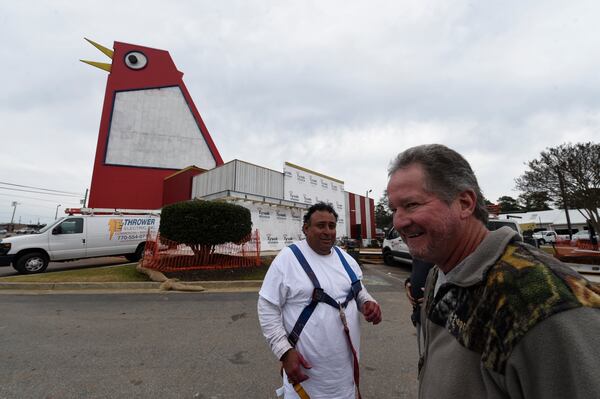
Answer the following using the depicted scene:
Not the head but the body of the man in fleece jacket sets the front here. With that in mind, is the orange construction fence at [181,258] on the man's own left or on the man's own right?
on the man's own right

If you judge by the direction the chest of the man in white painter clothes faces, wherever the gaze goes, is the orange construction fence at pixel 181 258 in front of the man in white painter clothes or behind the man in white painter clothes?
behind

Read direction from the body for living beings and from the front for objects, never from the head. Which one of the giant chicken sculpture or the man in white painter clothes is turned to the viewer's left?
the giant chicken sculpture

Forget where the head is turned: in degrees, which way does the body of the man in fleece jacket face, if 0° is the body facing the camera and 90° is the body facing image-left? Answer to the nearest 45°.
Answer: approximately 45°

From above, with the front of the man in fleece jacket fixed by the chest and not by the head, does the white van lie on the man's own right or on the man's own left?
on the man's own right

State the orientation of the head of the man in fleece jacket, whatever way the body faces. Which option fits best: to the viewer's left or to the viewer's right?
to the viewer's left

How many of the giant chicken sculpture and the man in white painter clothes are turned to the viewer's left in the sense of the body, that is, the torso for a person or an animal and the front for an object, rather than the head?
1

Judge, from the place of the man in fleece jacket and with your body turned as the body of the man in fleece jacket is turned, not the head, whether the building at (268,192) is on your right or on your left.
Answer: on your right

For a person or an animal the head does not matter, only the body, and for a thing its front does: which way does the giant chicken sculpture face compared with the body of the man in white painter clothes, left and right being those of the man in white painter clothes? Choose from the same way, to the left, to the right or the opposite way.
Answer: to the right

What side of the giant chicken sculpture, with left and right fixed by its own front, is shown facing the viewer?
left

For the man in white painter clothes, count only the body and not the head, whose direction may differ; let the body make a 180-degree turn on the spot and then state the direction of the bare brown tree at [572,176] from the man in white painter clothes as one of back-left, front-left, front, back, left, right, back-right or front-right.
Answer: right

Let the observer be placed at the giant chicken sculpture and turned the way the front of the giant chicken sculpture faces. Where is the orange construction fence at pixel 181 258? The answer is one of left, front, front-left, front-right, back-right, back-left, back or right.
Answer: left

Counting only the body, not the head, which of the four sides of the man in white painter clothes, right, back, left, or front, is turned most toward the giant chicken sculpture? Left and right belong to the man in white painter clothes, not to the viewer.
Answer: back

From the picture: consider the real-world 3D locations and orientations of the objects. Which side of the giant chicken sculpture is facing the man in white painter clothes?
left

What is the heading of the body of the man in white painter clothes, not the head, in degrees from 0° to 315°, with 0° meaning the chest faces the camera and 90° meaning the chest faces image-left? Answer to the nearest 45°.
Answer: approximately 315°

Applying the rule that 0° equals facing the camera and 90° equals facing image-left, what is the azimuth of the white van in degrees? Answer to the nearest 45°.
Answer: approximately 45°
